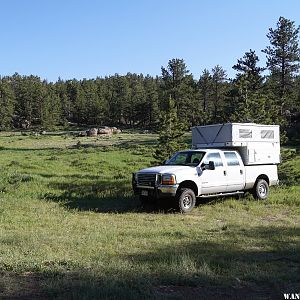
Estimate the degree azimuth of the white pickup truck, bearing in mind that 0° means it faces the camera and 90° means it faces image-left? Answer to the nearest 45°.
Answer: approximately 45°

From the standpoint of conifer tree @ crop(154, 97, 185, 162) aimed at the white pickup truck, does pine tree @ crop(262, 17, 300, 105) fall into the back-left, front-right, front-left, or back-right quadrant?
back-left

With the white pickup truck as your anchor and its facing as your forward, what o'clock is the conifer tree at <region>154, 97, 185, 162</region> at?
The conifer tree is roughly at 4 o'clock from the white pickup truck.

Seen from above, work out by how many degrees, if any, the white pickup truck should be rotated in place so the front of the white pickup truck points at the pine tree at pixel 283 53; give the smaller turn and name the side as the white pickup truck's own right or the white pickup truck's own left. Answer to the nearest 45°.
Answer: approximately 135° to the white pickup truck's own right
